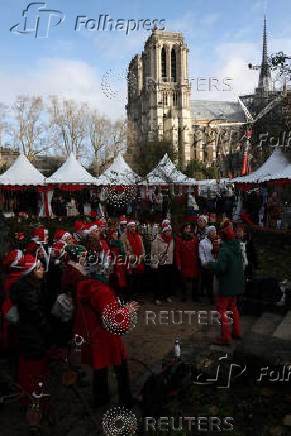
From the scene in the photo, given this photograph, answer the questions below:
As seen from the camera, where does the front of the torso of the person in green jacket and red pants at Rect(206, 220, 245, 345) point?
to the viewer's left

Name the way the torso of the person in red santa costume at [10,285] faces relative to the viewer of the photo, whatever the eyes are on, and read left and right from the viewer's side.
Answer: facing to the right of the viewer

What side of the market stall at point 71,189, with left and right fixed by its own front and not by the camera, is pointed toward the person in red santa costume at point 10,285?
front

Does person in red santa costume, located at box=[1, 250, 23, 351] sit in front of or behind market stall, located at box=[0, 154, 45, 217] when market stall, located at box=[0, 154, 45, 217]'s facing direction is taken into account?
in front

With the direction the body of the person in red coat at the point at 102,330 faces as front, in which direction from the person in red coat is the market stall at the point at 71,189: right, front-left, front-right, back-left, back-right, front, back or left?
front-left

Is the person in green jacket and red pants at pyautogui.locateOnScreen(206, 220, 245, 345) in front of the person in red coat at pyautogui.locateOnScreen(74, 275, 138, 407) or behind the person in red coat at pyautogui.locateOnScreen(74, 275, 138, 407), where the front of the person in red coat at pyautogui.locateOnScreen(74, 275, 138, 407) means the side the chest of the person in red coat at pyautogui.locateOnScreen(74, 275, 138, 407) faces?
in front

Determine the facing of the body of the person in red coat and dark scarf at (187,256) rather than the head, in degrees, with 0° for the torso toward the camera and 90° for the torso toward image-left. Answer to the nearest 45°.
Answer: approximately 0°
